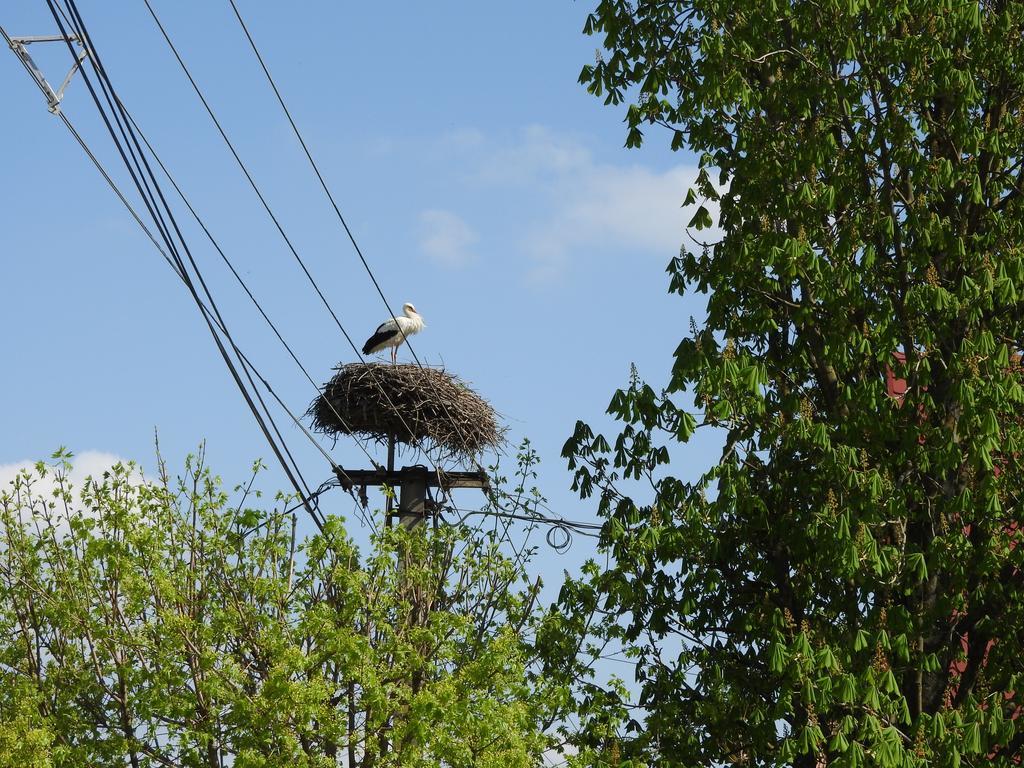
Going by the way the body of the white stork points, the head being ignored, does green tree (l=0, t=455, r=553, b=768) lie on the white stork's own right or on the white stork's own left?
on the white stork's own right

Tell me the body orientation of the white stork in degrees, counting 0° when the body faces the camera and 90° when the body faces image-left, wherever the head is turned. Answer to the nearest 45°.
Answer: approximately 270°

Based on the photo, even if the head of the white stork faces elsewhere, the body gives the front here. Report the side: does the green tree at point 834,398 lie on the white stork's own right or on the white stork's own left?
on the white stork's own right
